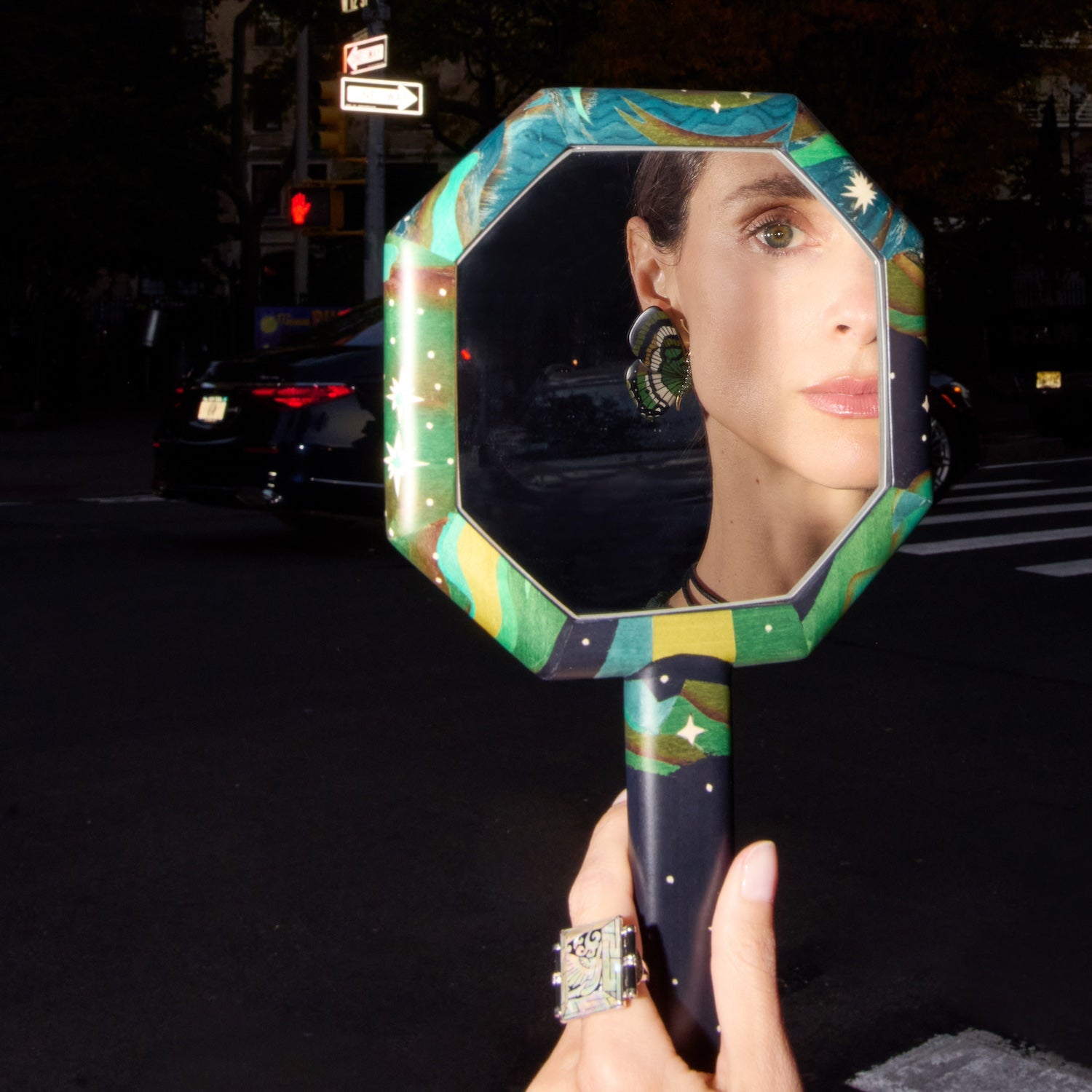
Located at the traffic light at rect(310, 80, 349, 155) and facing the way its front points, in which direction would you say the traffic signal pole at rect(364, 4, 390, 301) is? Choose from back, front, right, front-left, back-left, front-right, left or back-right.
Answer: left

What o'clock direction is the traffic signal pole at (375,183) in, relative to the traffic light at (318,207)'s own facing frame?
The traffic signal pole is roughly at 10 o'clock from the traffic light.

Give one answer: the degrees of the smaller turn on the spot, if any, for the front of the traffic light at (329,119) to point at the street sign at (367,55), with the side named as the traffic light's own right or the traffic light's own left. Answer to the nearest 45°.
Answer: approximately 180°

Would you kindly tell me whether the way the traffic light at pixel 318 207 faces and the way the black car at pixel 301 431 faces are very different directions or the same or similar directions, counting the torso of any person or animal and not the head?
very different directions

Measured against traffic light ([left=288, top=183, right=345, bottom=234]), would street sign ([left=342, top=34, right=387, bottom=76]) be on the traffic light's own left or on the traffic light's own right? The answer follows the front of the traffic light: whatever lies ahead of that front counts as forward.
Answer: on the traffic light's own left

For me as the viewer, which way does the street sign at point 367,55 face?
facing the viewer and to the left of the viewer

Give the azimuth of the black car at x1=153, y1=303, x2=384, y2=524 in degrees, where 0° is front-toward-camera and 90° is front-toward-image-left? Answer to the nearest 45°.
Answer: approximately 225°

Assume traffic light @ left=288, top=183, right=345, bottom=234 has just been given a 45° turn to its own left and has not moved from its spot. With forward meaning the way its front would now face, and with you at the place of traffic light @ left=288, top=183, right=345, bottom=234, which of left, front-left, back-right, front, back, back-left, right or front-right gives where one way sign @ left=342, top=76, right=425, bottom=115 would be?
front
